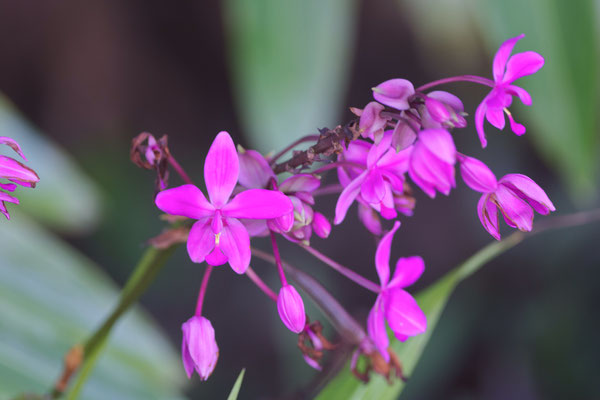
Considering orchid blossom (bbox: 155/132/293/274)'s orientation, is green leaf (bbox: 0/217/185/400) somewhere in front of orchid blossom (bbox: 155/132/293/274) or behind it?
behind

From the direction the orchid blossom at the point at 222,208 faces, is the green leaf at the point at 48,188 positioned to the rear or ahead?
to the rear

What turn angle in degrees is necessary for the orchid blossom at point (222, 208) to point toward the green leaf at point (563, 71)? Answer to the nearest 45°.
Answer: approximately 135° to its left

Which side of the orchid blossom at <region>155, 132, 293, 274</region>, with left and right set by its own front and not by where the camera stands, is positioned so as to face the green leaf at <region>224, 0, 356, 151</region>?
back

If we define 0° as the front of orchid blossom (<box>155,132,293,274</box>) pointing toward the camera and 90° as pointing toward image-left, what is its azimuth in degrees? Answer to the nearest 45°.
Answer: approximately 0°
